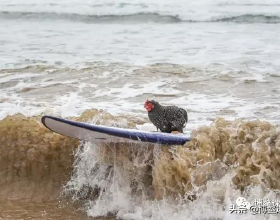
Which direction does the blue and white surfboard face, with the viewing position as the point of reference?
facing to the left of the viewer

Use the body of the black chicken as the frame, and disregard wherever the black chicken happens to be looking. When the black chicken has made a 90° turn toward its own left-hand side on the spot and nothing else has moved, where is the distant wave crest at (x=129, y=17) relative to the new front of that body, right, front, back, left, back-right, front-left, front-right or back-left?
back

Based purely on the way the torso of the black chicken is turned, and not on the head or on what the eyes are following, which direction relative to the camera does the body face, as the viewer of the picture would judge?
to the viewer's left

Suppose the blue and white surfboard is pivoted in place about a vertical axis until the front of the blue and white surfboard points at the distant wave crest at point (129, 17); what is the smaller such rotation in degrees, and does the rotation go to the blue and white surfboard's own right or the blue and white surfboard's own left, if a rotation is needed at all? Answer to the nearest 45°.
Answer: approximately 90° to the blue and white surfboard's own right
